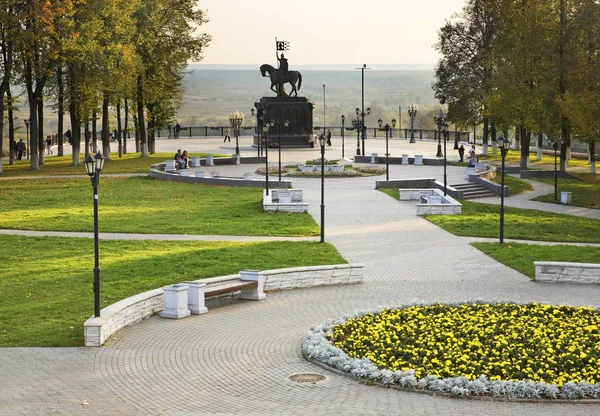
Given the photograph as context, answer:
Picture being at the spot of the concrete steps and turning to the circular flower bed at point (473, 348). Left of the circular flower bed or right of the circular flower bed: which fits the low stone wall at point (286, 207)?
right

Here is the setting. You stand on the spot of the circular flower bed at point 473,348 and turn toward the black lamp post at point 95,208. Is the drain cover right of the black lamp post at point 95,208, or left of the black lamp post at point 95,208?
left

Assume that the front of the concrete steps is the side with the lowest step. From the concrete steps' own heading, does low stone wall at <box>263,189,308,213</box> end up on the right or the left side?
on its right

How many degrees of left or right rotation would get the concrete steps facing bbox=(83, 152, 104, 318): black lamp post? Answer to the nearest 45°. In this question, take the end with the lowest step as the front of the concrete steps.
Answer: approximately 45° to its right

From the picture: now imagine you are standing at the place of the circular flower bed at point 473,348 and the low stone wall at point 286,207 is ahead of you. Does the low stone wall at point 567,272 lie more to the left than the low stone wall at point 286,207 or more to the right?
right

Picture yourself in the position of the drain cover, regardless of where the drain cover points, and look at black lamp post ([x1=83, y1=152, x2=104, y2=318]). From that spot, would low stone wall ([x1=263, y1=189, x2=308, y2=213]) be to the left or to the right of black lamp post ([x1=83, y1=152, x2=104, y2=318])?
right
